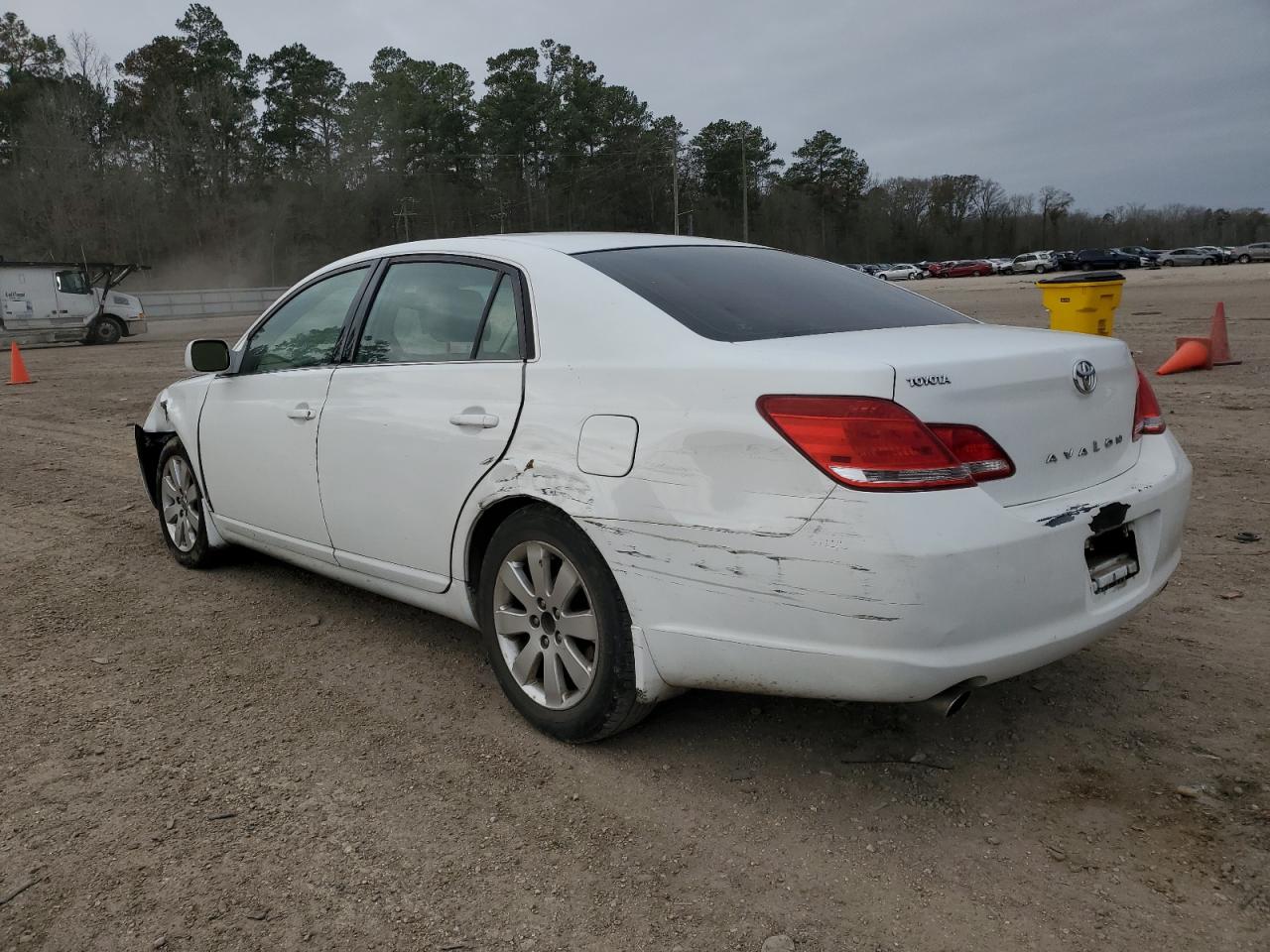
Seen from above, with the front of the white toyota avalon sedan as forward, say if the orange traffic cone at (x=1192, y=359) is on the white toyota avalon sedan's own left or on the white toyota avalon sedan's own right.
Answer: on the white toyota avalon sedan's own right

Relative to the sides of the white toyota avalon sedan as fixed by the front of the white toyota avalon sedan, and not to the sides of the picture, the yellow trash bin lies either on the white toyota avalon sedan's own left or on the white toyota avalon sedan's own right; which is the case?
on the white toyota avalon sedan's own right

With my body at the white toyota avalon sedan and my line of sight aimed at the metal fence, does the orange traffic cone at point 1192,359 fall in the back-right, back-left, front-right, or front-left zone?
front-right

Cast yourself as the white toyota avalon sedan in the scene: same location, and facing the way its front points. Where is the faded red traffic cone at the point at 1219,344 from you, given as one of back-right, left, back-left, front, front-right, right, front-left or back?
right

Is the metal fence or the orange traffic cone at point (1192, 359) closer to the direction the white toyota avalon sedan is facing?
the metal fence

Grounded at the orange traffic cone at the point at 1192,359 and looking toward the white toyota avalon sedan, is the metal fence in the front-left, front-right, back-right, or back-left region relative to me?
back-right

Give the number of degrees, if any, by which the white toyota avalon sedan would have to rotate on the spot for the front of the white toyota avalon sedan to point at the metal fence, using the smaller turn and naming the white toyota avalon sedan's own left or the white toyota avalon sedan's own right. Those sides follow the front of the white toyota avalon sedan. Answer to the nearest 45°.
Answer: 0° — it already faces it

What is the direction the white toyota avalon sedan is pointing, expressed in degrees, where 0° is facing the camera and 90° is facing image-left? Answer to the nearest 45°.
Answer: approximately 135°
